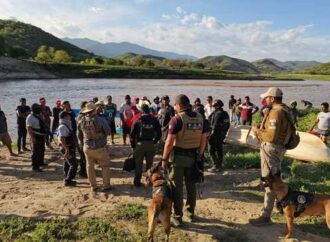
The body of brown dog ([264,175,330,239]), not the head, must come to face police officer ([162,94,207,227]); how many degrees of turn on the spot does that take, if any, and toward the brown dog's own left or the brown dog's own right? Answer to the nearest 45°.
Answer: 0° — it already faces them

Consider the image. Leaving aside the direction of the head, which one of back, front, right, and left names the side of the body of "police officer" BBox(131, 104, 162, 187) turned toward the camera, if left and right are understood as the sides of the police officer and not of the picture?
back

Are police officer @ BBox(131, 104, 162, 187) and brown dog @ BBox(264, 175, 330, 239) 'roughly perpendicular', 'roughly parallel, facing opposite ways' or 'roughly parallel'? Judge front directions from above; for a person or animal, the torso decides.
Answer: roughly perpendicular

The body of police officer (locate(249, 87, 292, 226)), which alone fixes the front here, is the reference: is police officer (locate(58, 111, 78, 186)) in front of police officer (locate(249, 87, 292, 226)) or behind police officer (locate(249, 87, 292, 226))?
in front

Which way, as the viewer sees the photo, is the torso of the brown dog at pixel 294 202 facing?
to the viewer's left

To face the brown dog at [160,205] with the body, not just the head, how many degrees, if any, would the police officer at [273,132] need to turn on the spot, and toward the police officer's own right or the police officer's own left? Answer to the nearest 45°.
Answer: approximately 45° to the police officer's own left

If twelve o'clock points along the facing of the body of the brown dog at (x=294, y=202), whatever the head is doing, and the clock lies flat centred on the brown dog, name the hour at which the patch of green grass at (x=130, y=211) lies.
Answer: The patch of green grass is roughly at 12 o'clock from the brown dog.

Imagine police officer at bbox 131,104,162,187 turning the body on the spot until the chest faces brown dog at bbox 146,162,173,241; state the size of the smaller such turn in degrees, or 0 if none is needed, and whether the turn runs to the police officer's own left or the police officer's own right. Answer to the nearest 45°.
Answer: approximately 180°

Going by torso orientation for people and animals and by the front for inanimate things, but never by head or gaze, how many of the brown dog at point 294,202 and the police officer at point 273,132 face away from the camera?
0

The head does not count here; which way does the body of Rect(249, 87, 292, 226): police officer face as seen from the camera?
to the viewer's left
